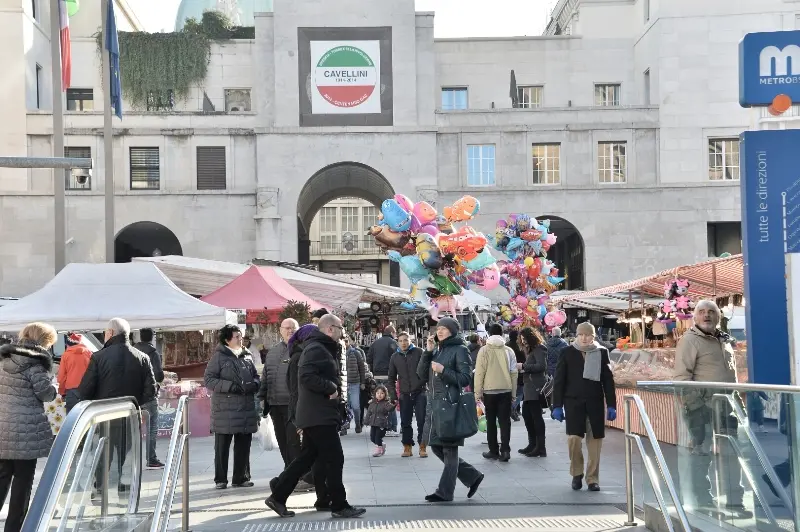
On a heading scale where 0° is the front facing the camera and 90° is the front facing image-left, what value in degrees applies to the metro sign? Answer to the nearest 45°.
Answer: approximately 0°

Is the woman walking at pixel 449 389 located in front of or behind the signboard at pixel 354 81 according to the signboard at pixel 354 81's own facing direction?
in front

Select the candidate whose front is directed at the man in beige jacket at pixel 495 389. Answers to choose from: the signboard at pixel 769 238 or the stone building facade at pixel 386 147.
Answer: the stone building facade

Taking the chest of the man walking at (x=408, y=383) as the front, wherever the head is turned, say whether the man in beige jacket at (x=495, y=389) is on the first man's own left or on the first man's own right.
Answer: on the first man's own left

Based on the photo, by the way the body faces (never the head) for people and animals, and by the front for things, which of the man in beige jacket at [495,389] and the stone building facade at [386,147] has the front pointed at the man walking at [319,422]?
the stone building facade

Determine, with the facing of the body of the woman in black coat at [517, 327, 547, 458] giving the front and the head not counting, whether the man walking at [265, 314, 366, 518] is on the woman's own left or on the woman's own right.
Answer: on the woman's own left

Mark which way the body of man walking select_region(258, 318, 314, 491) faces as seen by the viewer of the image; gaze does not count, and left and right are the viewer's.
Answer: facing the viewer and to the right of the viewer

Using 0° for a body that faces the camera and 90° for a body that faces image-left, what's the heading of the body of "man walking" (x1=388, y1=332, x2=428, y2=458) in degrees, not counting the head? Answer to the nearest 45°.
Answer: approximately 0°
